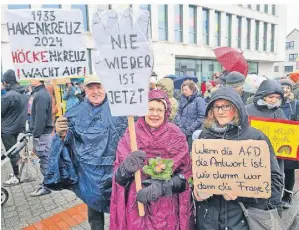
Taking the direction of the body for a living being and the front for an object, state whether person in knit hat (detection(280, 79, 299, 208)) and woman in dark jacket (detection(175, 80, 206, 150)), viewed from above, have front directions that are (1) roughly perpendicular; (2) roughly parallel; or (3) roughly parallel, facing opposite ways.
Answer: roughly parallel

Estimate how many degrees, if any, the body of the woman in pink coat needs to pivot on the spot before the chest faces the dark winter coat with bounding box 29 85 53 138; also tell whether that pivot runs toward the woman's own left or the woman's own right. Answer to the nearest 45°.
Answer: approximately 135° to the woman's own right

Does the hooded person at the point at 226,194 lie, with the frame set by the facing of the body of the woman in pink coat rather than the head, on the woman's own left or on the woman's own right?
on the woman's own left

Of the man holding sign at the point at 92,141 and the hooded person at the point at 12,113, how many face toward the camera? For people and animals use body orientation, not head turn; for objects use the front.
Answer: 1

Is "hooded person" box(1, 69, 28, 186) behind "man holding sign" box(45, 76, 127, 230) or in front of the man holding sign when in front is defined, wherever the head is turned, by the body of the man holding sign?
behind

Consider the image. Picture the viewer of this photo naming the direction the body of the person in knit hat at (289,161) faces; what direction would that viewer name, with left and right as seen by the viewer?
facing the viewer and to the left of the viewer

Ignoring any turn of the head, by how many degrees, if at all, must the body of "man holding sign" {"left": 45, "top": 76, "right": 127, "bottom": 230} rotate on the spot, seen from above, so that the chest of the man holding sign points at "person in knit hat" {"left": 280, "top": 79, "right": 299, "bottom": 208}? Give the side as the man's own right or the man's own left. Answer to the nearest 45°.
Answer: approximately 90° to the man's own left

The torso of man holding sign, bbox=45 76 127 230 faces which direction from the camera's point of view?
toward the camera

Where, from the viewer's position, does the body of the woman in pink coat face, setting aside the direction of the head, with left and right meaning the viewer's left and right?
facing the viewer

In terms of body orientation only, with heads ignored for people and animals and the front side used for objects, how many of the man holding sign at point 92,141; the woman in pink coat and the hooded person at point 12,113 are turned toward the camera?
2
